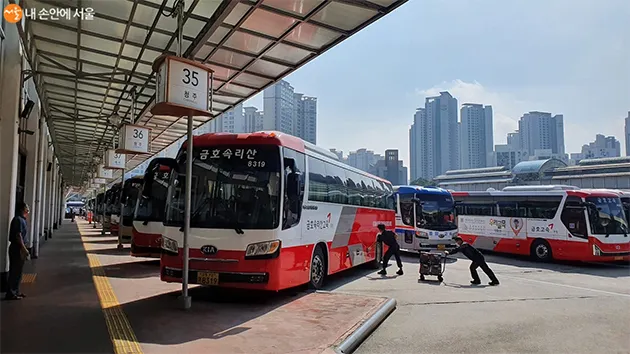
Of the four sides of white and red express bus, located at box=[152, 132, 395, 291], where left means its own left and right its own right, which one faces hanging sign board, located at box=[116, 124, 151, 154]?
right

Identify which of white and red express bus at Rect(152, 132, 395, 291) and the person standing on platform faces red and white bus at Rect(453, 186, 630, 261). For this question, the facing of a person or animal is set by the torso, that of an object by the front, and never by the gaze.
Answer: the person standing on platform

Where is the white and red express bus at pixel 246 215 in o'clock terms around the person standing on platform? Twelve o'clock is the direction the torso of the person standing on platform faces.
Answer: The white and red express bus is roughly at 11 o'clock from the person standing on platform.

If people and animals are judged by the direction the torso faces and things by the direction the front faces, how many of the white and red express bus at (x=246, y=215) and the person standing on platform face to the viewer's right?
1

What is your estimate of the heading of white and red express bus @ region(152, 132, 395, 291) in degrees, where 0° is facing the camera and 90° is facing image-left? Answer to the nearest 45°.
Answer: approximately 45°

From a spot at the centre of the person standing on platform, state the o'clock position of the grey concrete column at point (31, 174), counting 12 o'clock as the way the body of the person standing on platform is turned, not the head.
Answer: The grey concrete column is roughly at 9 o'clock from the person standing on platform.

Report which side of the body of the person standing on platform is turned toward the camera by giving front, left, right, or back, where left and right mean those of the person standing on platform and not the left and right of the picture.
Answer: right

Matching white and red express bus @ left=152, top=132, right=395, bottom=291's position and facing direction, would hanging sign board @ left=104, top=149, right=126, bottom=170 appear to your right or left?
on your right

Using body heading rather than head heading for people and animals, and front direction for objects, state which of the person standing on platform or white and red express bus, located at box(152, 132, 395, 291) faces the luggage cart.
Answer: the person standing on platform

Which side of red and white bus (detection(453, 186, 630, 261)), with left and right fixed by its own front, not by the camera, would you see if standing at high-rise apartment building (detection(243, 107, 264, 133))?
back

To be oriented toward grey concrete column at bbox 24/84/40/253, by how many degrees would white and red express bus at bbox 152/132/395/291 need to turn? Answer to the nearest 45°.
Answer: approximately 90° to its right

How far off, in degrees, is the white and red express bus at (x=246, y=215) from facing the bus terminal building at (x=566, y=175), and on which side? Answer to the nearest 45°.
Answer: approximately 180°
